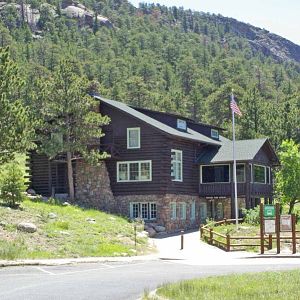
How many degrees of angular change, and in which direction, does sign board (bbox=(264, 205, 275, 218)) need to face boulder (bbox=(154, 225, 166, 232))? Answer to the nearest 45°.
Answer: approximately 135° to its right

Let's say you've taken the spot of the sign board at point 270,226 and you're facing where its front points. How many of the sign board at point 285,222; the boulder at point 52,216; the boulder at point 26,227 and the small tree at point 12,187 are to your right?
3

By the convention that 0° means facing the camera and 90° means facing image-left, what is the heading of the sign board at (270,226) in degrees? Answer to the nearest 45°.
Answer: approximately 0°

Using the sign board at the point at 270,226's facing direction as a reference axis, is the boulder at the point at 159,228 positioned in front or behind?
behind

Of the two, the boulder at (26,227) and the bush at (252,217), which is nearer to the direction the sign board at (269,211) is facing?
the boulder

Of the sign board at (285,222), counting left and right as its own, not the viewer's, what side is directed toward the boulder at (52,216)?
right

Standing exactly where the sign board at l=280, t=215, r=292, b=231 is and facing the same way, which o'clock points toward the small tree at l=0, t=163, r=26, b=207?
The small tree is roughly at 3 o'clock from the sign board.

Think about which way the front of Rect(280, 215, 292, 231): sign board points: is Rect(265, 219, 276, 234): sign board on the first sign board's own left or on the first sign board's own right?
on the first sign board's own right

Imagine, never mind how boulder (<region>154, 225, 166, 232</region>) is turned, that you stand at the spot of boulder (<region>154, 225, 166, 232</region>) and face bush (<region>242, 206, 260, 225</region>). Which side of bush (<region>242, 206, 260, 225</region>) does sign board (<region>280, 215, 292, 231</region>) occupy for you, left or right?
right

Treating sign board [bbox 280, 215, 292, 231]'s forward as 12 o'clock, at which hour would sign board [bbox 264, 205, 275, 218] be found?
sign board [bbox 264, 205, 275, 218] is roughly at 4 o'clock from sign board [bbox 280, 215, 292, 231].

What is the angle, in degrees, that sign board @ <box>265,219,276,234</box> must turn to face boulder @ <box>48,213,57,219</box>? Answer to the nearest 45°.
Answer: approximately 90° to its right

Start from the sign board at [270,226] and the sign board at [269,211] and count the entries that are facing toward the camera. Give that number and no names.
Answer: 2
